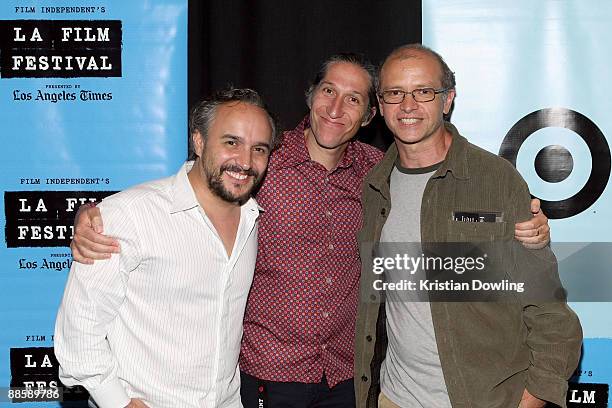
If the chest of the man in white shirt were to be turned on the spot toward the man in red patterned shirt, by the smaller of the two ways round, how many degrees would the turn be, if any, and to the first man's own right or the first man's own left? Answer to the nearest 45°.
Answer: approximately 90° to the first man's own left

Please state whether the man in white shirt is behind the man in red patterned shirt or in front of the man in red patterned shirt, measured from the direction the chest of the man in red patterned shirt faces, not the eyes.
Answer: in front

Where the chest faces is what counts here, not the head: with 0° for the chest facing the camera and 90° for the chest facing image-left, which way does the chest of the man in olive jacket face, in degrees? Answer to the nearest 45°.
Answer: approximately 45°

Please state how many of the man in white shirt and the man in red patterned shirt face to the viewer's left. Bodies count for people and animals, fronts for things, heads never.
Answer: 0

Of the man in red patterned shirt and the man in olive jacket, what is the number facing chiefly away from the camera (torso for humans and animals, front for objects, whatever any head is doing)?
0
